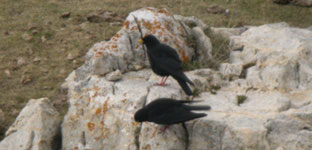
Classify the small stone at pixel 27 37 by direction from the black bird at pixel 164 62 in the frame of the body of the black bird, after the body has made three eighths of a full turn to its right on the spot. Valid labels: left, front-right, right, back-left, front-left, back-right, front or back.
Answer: left

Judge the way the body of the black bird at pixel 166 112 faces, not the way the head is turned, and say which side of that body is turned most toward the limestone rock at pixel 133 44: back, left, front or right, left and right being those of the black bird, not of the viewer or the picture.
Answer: right

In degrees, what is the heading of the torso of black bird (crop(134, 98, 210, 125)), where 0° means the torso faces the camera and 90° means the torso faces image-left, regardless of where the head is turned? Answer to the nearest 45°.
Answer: approximately 90°

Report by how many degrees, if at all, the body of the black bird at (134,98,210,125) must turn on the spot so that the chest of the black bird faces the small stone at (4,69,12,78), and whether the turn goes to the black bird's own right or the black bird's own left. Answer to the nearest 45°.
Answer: approximately 45° to the black bird's own right

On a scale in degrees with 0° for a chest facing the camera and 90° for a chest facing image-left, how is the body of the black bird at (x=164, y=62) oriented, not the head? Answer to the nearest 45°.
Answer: approximately 90°

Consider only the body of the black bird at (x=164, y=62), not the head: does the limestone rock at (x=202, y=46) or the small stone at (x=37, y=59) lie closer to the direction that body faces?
the small stone

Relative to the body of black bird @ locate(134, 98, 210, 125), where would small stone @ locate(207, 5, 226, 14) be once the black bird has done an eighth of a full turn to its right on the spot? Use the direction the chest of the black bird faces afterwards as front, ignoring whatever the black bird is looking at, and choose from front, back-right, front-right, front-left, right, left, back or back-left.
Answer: front-right

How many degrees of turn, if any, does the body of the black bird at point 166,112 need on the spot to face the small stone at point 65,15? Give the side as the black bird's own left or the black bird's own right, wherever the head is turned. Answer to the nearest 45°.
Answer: approximately 45° to the black bird's own right

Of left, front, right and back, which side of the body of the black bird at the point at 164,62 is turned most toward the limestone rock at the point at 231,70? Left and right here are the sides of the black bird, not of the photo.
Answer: back

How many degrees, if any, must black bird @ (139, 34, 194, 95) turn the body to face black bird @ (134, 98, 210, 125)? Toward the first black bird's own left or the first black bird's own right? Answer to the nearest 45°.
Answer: approximately 90° to the first black bird's own left

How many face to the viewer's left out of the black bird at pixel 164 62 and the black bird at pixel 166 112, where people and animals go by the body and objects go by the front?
2

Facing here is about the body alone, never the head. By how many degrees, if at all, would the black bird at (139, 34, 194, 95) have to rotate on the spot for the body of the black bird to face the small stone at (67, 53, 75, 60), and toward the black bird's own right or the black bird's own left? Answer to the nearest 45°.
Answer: approximately 45° to the black bird's own right

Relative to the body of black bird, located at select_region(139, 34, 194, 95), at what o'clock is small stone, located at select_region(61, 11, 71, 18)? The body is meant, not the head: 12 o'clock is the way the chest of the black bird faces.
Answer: The small stone is roughly at 2 o'clock from the black bird.
